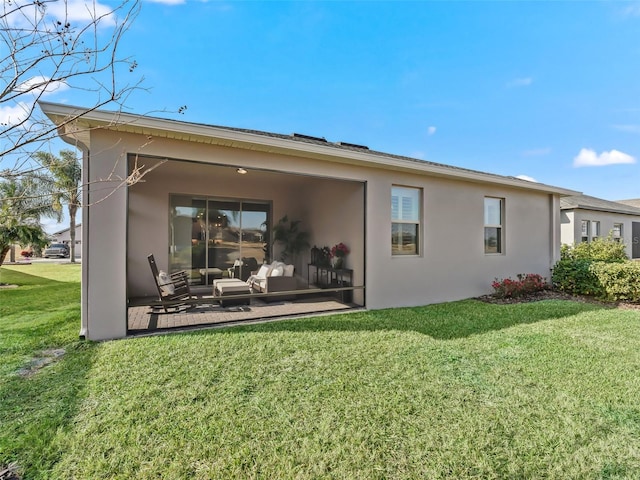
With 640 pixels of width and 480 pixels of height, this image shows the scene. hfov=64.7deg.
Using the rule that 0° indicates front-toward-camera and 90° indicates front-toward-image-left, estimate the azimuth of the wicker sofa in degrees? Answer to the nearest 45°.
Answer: approximately 45°

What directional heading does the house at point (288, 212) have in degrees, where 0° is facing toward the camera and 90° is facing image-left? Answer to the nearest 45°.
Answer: approximately 135°

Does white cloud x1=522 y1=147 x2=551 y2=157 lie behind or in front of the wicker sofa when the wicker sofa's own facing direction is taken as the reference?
behind

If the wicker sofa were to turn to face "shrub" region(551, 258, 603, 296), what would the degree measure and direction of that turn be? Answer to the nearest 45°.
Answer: approximately 135° to its left

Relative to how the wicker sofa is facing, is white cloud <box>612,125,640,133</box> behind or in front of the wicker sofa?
behind

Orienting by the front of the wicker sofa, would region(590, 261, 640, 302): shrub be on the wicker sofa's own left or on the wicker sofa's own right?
on the wicker sofa's own left

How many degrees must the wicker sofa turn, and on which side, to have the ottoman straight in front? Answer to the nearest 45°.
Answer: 0° — it already faces it

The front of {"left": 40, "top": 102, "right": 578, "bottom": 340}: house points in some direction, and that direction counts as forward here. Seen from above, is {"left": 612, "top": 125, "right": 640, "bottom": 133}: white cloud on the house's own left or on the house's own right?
on the house's own right

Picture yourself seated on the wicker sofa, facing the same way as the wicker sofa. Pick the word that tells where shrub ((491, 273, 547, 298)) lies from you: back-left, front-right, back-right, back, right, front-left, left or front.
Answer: back-left

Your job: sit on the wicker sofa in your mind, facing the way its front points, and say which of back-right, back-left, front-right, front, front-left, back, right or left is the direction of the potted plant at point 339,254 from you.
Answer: back-left

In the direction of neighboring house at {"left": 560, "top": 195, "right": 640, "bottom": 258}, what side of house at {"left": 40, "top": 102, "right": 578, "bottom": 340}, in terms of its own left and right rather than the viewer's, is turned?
right
